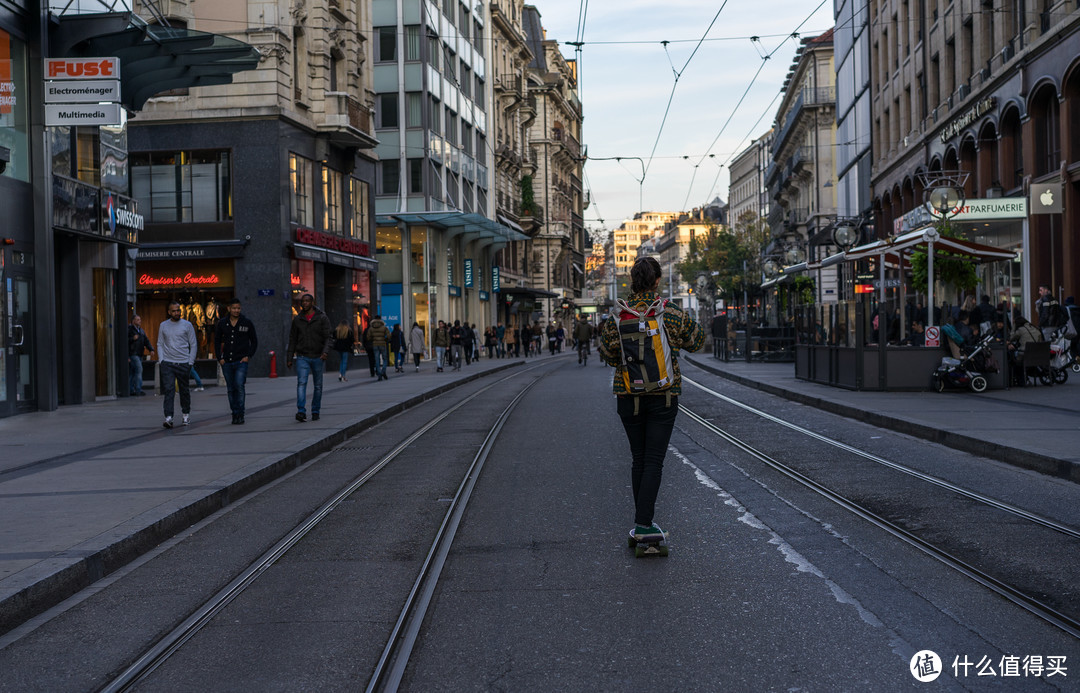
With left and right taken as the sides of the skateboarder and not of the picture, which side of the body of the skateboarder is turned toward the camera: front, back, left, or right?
back

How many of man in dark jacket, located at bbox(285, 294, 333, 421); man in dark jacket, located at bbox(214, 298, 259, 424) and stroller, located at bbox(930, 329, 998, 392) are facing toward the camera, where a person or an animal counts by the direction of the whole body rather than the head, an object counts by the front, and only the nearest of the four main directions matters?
2

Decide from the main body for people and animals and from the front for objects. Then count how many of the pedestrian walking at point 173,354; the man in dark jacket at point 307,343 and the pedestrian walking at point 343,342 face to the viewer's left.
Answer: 0

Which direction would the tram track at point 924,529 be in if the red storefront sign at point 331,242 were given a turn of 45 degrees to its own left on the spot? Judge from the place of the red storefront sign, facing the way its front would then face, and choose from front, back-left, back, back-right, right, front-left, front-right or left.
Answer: right

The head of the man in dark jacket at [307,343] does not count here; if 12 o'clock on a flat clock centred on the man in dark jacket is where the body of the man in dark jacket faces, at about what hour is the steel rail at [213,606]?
The steel rail is roughly at 12 o'clock from the man in dark jacket.

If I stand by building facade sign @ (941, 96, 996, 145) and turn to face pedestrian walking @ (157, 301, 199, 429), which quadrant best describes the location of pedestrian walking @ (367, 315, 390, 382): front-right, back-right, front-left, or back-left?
front-right

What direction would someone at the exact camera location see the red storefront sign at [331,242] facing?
facing the viewer and to the right of the viewer

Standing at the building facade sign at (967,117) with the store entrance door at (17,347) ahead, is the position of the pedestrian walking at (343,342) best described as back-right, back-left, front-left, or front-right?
front-right

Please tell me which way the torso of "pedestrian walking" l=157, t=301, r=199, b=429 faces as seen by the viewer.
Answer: toward the camera

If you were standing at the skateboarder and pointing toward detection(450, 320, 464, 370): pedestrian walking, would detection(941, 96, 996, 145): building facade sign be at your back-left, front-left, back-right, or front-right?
front-right

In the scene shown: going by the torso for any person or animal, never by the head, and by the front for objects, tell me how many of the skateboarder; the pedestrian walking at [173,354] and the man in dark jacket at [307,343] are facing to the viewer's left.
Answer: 0

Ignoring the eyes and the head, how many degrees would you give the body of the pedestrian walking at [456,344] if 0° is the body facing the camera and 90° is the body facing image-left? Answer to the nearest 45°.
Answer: approximately 0°

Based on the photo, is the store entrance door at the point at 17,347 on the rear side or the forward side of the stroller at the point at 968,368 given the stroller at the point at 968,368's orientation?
on the forward side

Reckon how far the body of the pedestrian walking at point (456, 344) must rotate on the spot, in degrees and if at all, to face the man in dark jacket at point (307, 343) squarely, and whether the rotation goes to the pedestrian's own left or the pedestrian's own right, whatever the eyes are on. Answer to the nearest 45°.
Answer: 0° — they already face them

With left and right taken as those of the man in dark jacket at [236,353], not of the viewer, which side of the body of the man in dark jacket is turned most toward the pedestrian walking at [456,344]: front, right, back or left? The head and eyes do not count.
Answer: back

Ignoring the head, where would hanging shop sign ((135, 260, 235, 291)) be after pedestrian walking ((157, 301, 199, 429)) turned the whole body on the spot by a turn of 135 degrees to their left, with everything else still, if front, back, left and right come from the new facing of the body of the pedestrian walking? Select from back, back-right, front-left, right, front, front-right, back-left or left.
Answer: front-left
